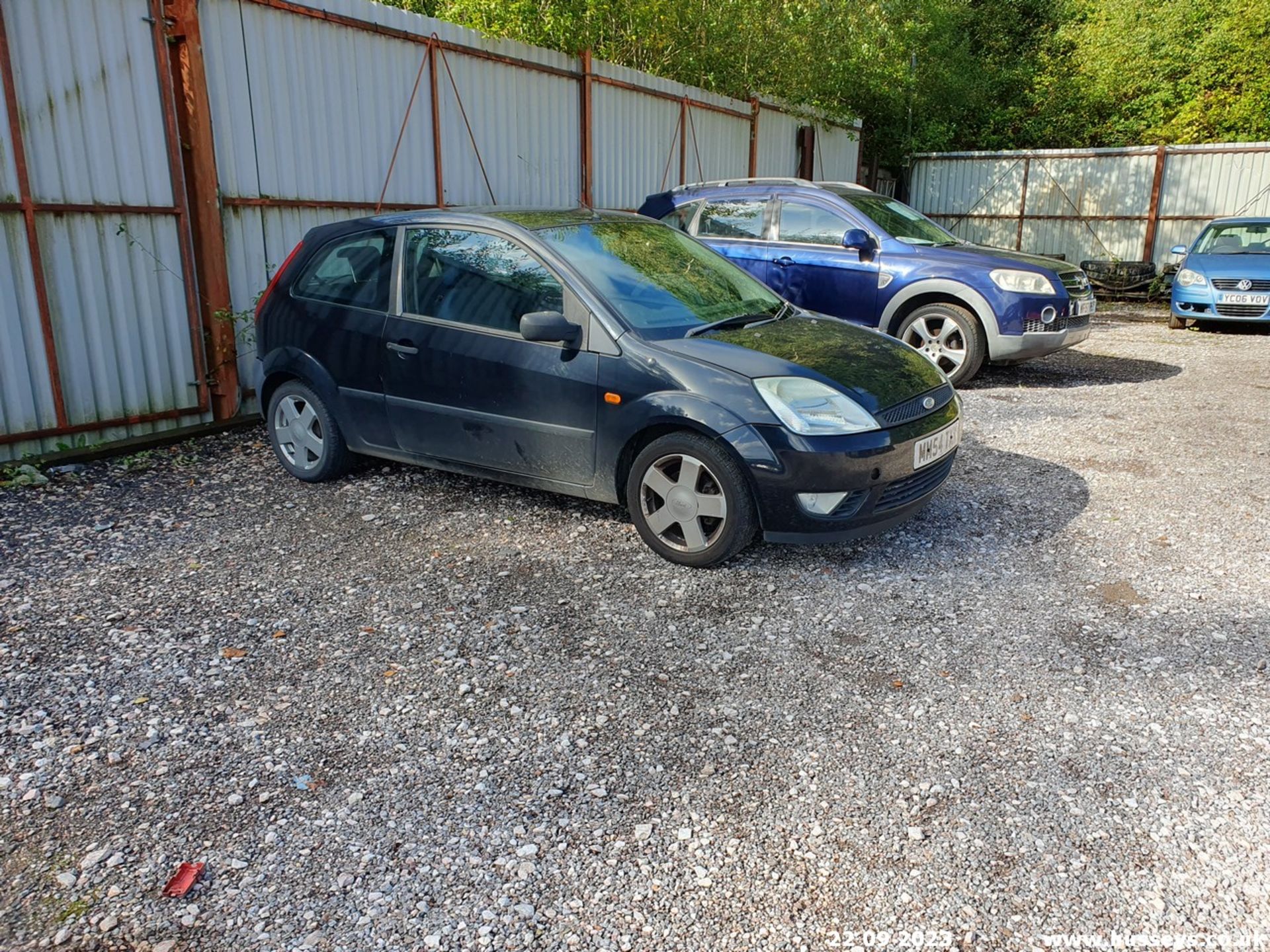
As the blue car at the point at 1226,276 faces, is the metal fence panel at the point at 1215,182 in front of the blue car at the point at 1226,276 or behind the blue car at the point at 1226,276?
behind

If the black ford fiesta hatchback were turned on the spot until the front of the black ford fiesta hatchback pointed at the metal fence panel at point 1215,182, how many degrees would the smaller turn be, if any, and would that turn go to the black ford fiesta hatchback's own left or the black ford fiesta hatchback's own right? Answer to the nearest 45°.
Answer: approximately 90° to the black ford fiesta hatchback's own left

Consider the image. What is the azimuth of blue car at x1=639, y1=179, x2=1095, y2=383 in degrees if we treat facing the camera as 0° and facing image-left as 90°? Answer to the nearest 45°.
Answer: approximately 315°

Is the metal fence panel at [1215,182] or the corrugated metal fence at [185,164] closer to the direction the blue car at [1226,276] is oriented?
the corrugated metal fence

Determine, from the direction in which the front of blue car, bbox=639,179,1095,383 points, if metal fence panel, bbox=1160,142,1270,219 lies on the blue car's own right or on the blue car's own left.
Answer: on the blue car's own left

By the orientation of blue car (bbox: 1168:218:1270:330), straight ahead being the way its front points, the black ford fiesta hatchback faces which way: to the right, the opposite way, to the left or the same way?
to the left

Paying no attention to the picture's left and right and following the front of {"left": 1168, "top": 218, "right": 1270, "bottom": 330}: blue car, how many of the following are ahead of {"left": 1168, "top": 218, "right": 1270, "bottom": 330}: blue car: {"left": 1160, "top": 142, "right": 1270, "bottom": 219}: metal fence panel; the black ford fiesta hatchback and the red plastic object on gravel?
2

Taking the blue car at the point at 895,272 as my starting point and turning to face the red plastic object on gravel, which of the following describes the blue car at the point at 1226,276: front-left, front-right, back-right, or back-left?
back-left

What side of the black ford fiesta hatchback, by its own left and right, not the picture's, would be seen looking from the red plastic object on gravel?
right

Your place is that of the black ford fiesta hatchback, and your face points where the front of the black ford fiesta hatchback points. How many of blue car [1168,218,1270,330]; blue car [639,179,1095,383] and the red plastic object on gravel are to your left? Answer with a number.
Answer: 2

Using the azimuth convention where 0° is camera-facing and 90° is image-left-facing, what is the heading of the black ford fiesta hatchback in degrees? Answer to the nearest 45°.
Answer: approximately 315°

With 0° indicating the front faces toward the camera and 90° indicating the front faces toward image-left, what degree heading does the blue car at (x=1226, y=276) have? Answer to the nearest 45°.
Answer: approximately 0°
